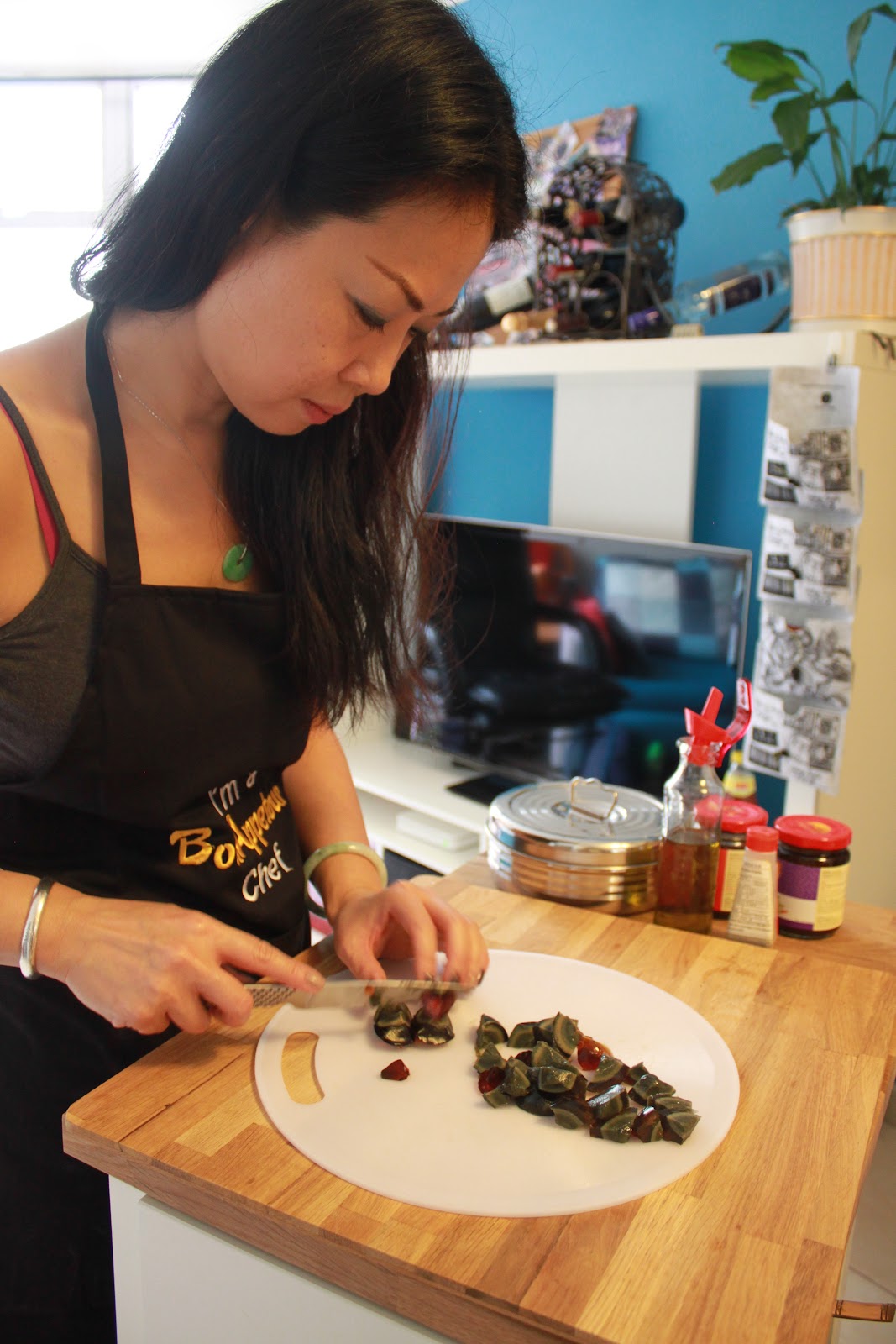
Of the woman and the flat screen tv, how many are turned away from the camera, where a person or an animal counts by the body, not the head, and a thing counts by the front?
0

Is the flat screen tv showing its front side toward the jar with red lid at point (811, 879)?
no

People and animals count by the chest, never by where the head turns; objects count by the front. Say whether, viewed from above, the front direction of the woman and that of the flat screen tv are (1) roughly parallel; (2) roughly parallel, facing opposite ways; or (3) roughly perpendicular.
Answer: roughly perpendicular

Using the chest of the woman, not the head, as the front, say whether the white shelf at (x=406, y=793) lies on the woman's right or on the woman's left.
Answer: on the woman's left

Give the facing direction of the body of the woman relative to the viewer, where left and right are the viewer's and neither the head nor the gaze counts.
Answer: facing the viewer and to the right of the viewer

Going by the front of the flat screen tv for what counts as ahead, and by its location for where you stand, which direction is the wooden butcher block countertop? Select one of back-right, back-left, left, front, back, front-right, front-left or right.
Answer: front-left

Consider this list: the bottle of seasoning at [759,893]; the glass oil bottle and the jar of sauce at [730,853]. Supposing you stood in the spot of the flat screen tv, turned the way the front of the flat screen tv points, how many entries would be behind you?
0

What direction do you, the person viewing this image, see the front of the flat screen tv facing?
facing the viewer and to the left of the viewer

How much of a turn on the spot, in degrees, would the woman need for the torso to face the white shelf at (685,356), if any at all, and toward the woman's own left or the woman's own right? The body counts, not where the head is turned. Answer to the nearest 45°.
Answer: approximately 90° to the woman's own left

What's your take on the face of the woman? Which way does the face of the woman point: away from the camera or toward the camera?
toward the camera
